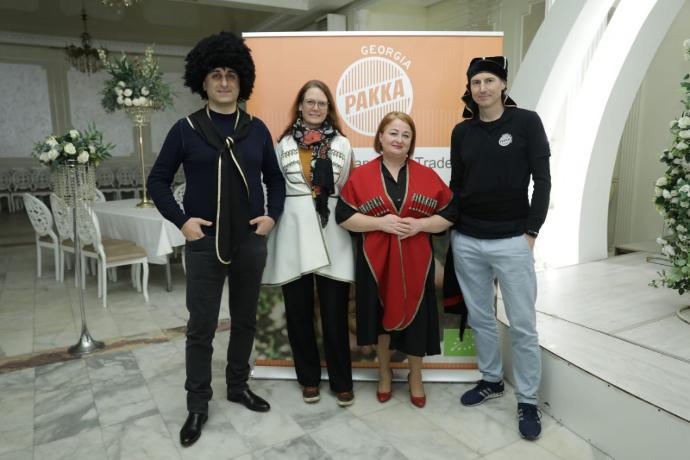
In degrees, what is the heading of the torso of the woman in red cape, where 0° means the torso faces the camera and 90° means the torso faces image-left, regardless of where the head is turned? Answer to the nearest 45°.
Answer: approximately 0°

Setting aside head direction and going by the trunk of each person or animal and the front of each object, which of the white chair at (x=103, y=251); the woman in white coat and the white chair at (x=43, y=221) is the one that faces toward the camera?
the woman in white coat

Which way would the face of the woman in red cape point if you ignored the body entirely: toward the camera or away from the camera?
toward the camera

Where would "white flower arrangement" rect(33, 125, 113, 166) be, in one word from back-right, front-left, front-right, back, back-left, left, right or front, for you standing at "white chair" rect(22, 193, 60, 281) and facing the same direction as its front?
back-right

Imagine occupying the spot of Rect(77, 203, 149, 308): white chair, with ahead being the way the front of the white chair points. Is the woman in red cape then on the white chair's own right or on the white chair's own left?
on the white chair's own right

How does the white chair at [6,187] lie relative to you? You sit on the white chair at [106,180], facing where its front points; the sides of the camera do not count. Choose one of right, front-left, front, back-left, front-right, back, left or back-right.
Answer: back-right

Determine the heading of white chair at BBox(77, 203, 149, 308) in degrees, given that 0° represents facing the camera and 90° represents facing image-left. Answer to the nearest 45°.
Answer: approximately 225°

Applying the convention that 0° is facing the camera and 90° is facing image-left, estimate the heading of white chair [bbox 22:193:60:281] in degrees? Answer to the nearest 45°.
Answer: approximately 225°

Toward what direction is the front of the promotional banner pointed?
toward the camera

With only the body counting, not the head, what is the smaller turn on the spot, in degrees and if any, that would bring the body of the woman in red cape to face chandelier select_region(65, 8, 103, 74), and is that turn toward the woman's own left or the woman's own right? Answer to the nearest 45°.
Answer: approximately 135° to the woman's own right

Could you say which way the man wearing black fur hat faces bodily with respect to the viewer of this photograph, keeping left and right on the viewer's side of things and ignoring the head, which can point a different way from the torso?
facing the viewer
